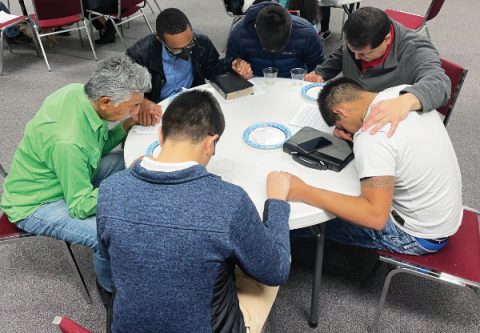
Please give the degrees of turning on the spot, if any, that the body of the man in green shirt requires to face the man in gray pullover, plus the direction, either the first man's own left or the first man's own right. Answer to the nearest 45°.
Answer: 0° — they already face them

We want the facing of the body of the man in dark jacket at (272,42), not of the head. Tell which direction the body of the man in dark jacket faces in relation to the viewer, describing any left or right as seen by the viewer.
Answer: facing the viewer

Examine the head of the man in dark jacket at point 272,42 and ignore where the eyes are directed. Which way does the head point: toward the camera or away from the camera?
toward the camera

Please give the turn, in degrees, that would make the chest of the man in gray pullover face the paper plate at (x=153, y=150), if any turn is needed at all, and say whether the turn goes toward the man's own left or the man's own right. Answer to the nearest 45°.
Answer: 0° — they already face it

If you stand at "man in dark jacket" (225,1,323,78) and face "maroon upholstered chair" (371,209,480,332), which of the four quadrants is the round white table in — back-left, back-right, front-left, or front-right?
front-right

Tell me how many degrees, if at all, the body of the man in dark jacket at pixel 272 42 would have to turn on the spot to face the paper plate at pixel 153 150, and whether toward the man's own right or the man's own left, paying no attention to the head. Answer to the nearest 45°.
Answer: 0° — they already face it

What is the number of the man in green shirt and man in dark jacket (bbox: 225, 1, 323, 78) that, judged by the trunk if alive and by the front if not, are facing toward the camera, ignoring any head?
1

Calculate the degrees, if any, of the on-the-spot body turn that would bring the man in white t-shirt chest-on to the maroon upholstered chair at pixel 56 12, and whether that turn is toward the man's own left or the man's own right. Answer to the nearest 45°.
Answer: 0° — they already face it

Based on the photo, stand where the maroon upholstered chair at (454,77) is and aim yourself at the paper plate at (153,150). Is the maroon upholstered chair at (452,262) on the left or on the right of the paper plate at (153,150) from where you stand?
left

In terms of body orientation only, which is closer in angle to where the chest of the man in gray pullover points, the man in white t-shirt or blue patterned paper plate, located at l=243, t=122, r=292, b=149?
the blue patterned paper plate

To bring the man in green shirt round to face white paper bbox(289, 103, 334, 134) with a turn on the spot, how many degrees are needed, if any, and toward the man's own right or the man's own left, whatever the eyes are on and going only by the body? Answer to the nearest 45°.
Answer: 0° — they already face it

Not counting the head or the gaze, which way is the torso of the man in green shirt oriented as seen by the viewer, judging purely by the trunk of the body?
to the viewer's right

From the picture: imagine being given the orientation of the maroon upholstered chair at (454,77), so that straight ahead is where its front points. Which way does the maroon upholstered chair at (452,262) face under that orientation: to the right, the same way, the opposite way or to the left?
to the right

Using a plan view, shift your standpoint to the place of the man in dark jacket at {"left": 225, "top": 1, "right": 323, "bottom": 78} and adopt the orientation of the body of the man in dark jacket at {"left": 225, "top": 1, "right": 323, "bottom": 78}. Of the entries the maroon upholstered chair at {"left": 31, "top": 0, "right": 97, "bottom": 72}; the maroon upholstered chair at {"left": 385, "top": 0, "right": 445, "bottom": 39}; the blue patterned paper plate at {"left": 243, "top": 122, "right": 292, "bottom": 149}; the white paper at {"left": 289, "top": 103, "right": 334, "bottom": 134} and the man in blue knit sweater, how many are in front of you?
3

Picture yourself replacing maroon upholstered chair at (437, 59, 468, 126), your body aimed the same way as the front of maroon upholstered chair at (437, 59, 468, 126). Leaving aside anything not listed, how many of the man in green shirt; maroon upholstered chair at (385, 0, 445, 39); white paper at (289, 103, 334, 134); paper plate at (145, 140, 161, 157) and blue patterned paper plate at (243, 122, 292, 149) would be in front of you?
4

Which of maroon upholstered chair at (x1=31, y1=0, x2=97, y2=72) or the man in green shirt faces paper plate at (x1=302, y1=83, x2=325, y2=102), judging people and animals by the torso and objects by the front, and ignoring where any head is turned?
the man in green shirt

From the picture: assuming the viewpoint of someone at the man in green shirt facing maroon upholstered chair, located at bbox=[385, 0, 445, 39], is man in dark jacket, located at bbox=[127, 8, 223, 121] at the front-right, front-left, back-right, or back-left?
front-left

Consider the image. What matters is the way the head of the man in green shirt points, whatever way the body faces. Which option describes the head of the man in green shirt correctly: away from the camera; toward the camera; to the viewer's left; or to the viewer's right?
to the viewer's right

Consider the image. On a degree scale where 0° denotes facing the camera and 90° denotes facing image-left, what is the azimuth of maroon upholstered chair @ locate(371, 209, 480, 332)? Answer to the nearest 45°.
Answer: approximately 135°

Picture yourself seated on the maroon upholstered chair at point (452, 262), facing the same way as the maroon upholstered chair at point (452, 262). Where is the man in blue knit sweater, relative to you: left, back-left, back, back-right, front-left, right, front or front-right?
left

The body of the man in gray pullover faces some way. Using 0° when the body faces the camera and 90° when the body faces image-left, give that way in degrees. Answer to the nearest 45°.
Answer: approximately 45°

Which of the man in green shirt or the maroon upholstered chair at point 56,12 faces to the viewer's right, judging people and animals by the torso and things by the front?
the man in green shirt

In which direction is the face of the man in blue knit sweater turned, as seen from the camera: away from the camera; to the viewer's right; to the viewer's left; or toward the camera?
away from the camera
